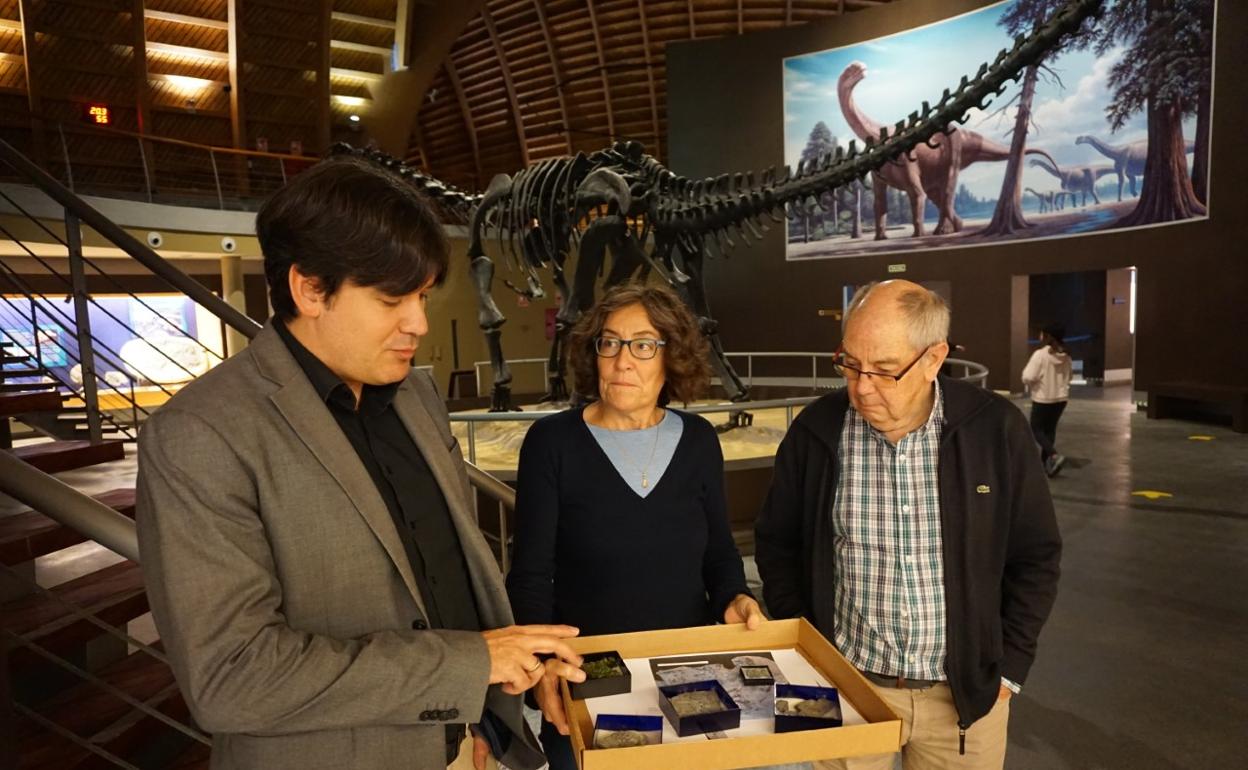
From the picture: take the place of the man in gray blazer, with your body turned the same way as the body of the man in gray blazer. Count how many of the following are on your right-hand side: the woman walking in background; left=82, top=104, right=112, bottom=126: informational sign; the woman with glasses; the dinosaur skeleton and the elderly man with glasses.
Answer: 0

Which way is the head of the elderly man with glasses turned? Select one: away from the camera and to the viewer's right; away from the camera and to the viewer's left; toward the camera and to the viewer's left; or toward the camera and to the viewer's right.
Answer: toward the camera and to the viewer's left

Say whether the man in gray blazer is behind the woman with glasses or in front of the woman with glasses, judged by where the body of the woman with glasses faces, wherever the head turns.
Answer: in front

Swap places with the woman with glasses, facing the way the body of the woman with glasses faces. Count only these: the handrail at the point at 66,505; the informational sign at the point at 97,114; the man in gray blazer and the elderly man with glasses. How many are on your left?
1

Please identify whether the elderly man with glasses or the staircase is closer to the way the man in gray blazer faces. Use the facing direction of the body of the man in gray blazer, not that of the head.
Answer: the elderly man with glasses

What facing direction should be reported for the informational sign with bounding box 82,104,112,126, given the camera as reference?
facing the viewer

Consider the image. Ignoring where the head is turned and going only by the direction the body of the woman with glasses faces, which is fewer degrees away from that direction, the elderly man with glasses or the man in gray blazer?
the man in gray blazer

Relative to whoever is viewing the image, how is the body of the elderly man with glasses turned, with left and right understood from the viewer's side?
facing the viewer and to the left of the viewer

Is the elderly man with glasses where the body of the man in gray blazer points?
no

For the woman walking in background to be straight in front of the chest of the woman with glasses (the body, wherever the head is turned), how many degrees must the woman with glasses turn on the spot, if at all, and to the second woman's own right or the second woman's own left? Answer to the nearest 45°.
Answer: approximately 135° to the second woman's own left

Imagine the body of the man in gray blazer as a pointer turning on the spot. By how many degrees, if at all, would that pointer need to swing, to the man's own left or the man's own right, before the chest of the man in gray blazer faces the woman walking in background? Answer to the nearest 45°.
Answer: approximately 90° to the man's own left

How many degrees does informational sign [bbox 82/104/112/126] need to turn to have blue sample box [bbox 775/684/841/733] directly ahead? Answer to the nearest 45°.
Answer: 0° — it already faces it

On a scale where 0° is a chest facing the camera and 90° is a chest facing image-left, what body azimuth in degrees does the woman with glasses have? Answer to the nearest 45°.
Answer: approximately 0°

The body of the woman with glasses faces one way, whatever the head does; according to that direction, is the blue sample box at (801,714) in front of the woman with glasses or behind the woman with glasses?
in front

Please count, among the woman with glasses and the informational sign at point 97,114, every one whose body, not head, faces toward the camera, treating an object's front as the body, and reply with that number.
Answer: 2
